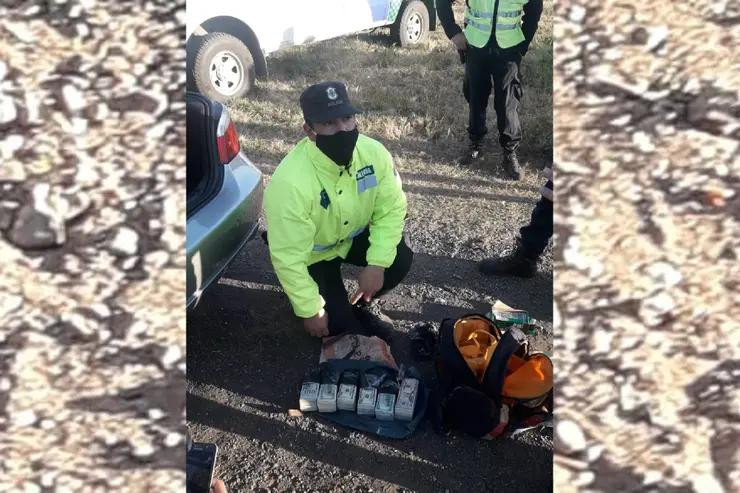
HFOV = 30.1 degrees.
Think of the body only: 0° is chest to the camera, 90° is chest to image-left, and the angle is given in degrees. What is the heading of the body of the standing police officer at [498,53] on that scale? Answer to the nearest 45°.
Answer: approximately 0°

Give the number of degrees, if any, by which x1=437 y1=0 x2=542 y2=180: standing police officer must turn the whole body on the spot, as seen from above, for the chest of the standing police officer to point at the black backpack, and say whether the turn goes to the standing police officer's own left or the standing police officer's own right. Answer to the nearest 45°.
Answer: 0° — they already face it

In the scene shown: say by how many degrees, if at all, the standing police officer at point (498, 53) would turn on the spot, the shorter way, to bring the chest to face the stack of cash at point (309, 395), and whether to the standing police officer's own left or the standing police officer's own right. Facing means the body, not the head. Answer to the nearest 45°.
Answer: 0° — they already face it
